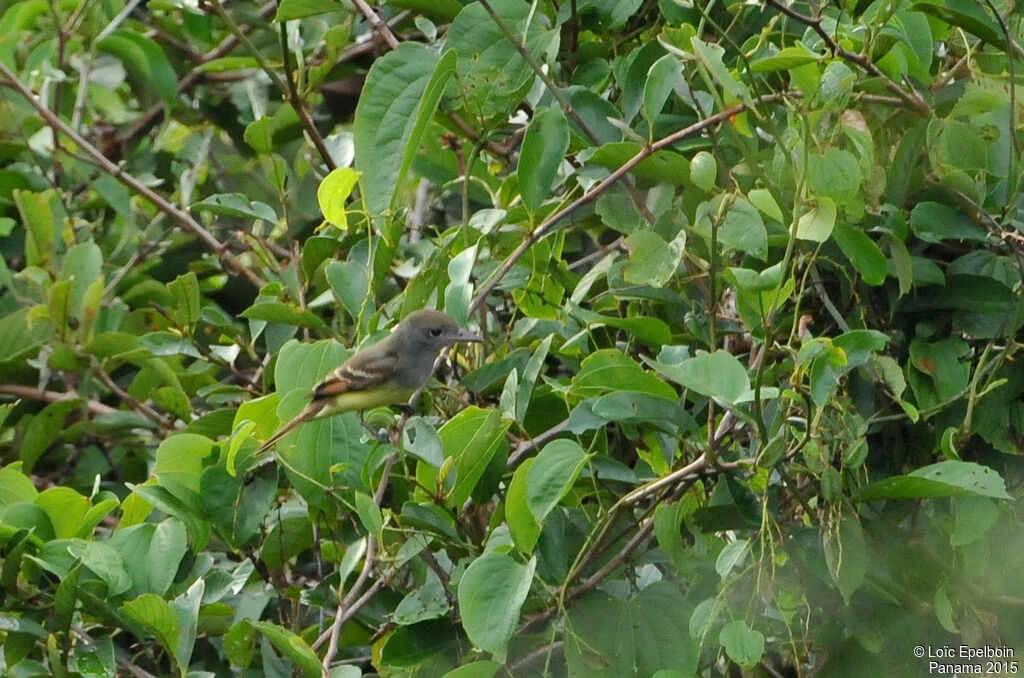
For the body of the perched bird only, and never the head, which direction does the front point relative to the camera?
to the viewer's right
